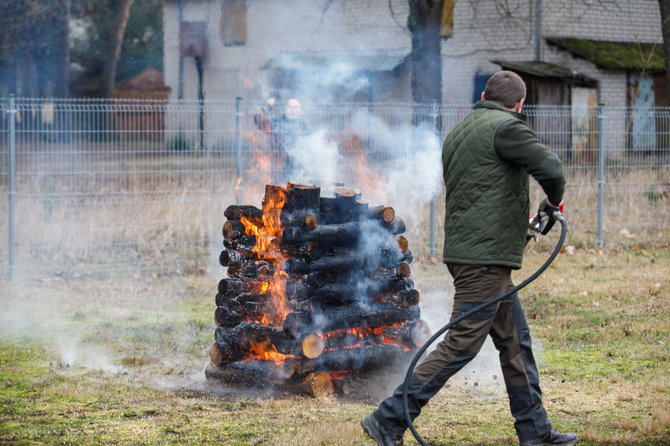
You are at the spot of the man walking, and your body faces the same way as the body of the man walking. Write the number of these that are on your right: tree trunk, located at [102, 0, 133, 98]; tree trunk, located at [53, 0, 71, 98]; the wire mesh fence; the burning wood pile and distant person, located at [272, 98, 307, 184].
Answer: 0

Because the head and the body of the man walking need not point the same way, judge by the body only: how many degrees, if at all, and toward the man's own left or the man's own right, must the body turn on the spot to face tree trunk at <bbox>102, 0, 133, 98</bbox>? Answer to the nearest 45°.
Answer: approximately 90° to the man's own left

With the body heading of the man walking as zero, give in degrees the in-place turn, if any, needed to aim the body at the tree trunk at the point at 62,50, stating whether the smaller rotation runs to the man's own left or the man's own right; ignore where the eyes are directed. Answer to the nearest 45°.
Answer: approximately 90° to the man's own left

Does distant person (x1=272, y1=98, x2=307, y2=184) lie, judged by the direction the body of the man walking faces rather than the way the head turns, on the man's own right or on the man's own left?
on the man's own left

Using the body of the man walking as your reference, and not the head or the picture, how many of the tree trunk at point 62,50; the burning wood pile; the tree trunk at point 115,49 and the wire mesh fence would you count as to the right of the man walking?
0

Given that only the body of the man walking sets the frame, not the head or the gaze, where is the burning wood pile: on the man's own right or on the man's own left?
on the man's own left
